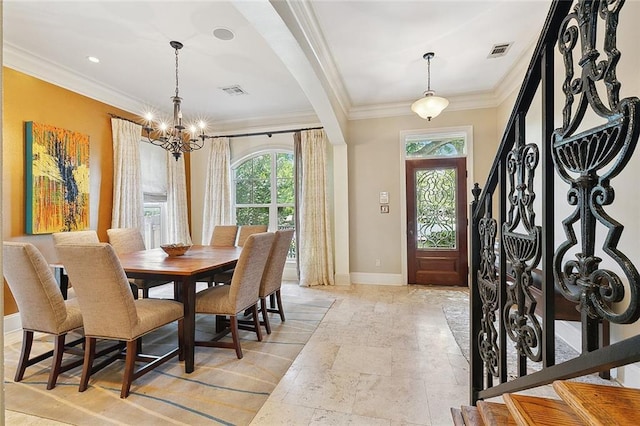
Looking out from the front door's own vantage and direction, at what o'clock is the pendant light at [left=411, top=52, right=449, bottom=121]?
The pendant light is roughly at 12 o'clock from the front door.

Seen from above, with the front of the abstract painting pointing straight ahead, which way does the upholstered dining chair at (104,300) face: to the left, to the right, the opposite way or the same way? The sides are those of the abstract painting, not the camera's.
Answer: to the left

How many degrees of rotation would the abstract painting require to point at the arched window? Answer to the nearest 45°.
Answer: approximately 45° to its left

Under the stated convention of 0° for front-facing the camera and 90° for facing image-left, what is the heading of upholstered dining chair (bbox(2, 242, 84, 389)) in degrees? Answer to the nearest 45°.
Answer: approximately 225°

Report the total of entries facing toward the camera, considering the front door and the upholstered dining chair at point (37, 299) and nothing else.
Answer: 1

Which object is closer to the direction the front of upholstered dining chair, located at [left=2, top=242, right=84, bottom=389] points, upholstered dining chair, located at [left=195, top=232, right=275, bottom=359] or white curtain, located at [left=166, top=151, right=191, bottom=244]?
the white curtain

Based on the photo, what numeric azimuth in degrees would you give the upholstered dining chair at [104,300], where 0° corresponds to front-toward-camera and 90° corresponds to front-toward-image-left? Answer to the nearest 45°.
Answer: approximately 225°

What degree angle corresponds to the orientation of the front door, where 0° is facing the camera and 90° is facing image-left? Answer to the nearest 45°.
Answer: approximately 0°

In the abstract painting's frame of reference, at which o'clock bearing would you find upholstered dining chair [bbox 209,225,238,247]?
The upholstered dining chair is roughly at 11 o'clock from the abstract painting.

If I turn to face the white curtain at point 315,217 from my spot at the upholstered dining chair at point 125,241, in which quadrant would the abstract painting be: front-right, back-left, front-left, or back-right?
back-left
